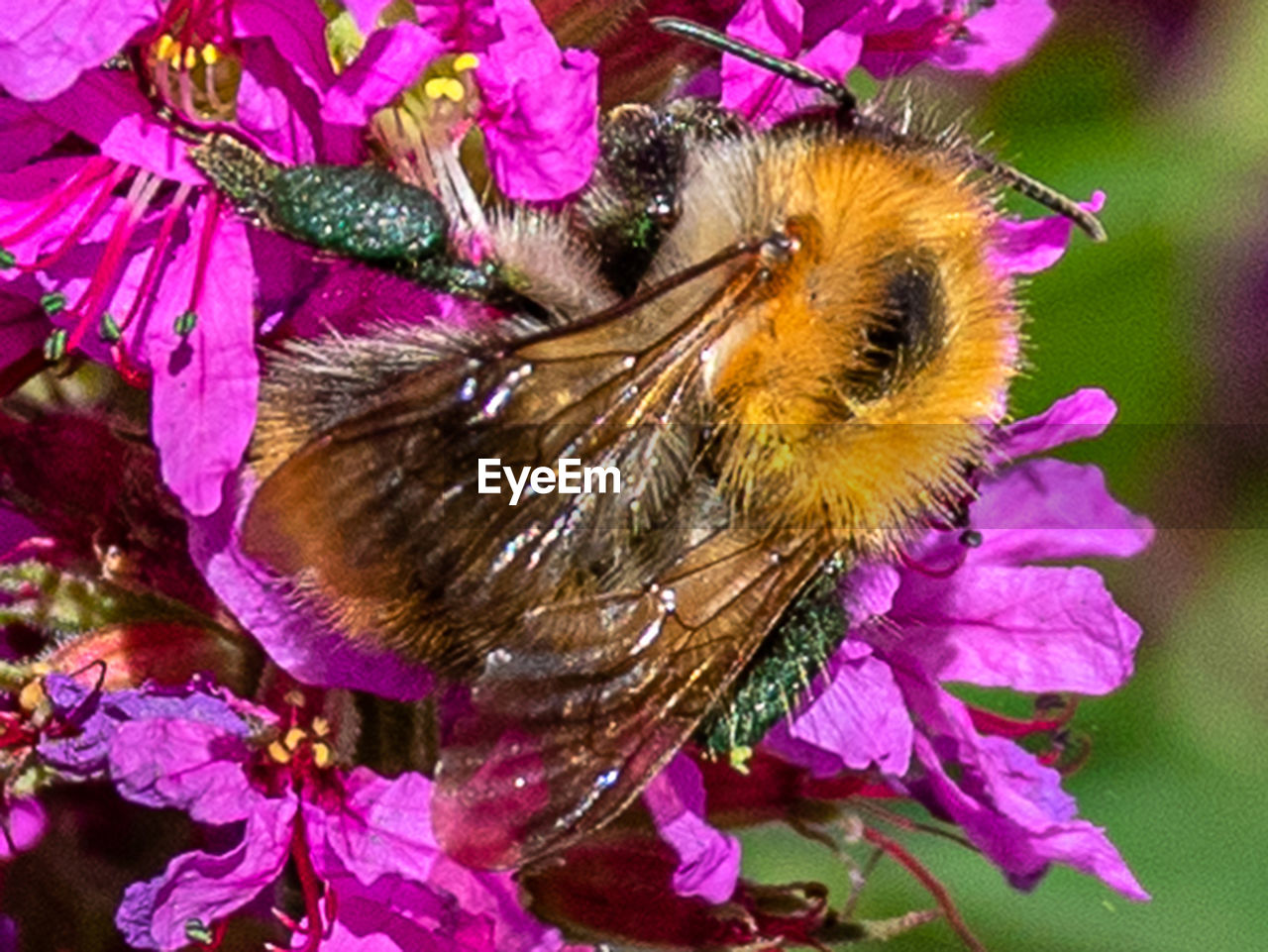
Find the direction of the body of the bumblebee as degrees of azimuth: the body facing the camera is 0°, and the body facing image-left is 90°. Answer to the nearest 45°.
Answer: approximately 225°
